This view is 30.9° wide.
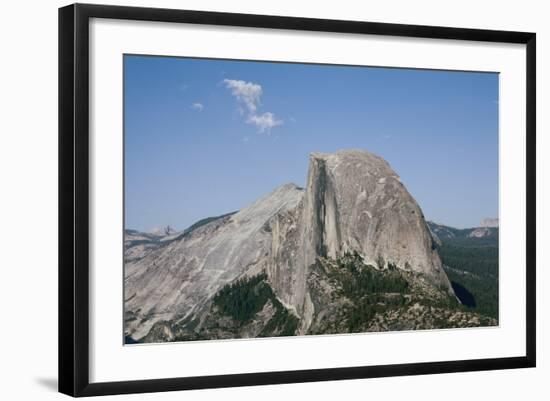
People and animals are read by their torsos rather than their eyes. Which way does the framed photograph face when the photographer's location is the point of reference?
facing the viewer and to the right of the viewer
